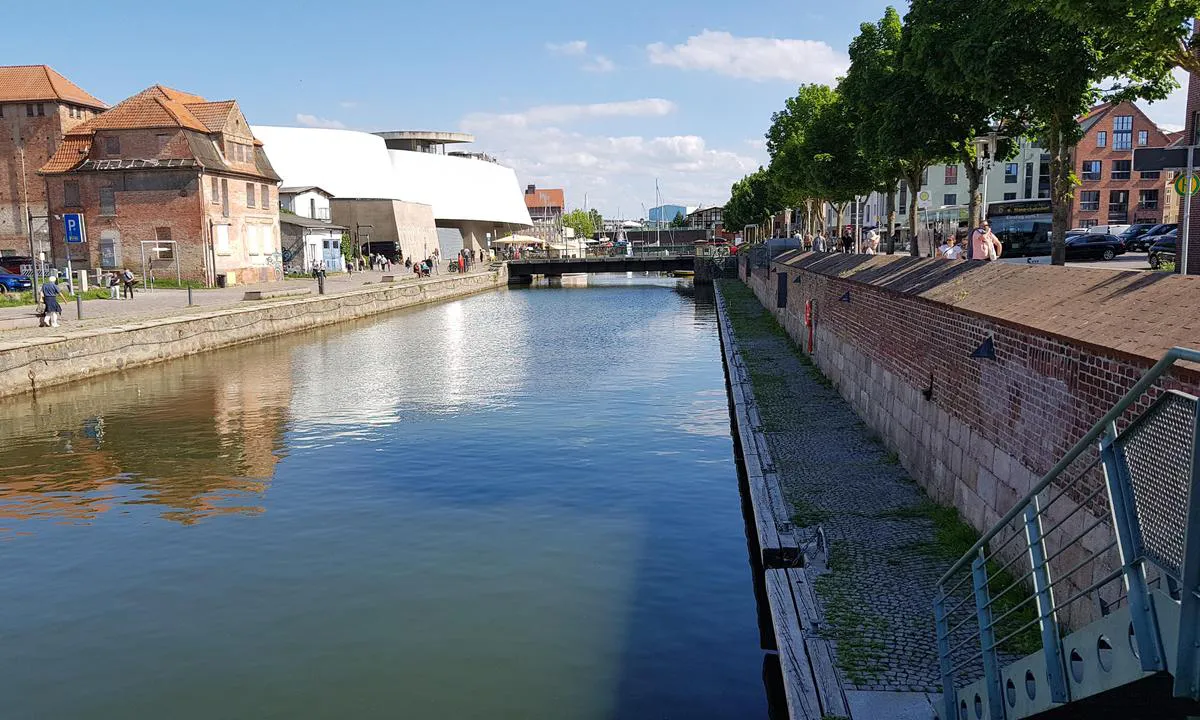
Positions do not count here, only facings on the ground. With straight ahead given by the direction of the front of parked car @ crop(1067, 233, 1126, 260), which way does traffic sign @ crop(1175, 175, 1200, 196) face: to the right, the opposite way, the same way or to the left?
to the left

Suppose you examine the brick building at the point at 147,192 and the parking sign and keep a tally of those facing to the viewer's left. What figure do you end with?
0

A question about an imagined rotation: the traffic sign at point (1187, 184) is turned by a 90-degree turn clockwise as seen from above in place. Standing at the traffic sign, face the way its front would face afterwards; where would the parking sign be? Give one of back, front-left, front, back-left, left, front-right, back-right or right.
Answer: front

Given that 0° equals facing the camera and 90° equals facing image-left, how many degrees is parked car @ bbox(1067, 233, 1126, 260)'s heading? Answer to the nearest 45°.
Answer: approximately 90°

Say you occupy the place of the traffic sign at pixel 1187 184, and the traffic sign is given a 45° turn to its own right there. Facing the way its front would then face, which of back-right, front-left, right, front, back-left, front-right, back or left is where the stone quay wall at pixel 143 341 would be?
front-right

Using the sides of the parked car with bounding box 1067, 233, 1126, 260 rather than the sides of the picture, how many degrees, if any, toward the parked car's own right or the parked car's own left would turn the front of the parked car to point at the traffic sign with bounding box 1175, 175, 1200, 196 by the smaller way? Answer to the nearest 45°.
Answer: approximately 90° to the parked car's own left

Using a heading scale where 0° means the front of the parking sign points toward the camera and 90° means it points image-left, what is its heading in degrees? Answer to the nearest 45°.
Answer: approximately 0°

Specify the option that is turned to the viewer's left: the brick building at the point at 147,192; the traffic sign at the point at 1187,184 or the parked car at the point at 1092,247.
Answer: the parked car

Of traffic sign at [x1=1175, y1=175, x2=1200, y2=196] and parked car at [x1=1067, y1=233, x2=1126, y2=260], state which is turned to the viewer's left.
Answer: the parked car

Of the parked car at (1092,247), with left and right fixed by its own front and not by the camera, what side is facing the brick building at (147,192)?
front
